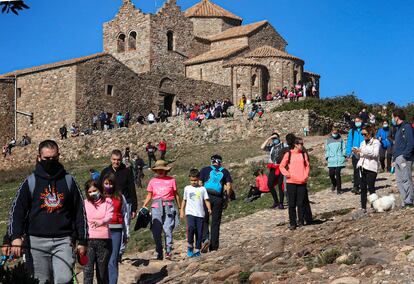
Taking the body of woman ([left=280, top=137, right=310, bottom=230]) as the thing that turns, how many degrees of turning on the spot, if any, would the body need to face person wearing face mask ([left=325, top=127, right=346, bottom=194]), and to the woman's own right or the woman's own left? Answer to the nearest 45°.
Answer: approximately 180°

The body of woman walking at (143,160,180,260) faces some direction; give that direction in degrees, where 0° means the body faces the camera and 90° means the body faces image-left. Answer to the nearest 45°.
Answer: approximately 0°

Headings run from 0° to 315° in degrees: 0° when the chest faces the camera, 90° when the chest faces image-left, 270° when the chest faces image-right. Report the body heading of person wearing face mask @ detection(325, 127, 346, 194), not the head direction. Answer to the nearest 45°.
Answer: approximately 0°

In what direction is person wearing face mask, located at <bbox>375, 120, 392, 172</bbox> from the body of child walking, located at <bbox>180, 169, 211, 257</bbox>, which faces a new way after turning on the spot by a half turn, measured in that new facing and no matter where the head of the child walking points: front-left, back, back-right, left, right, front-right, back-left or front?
front-right

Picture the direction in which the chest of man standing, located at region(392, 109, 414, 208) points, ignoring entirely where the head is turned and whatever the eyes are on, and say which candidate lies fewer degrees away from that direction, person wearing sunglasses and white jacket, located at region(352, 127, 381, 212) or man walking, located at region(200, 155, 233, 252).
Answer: the man walking

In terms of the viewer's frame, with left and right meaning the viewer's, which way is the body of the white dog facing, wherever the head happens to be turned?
facing to the left of the viewer

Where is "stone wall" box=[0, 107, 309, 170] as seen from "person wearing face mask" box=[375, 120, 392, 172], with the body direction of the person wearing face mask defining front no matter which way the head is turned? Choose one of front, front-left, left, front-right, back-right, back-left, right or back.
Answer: back-right
